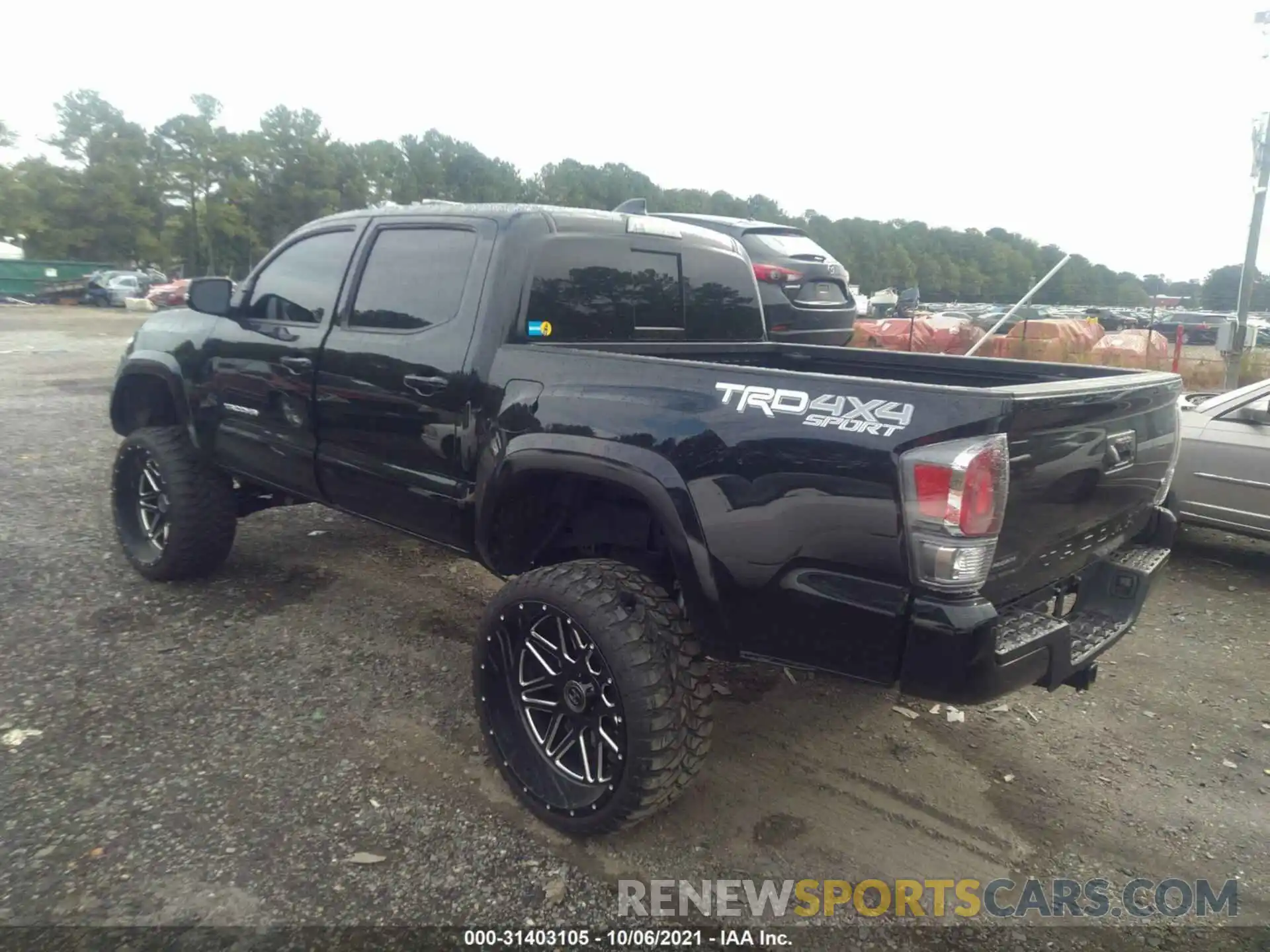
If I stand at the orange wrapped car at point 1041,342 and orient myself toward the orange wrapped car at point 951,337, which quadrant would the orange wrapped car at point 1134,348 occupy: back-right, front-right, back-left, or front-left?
back-left

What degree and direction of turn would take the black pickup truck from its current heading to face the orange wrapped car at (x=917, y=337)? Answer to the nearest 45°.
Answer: approximately 45° to its right

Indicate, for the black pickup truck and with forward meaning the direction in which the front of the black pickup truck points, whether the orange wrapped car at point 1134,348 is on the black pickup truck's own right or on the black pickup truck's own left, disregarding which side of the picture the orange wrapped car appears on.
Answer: on the black pickup truck's own right

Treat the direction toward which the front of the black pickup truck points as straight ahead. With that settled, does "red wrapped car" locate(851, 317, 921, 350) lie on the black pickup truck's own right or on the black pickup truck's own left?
on the black pickup truck's own right

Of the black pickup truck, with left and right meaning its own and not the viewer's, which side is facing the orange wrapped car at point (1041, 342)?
right

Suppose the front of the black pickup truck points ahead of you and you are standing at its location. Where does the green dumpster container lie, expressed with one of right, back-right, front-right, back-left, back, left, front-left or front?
front

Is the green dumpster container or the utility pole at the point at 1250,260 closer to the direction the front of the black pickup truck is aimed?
the green dumpster container

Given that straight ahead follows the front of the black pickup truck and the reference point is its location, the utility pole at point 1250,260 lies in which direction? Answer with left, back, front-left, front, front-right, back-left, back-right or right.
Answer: right

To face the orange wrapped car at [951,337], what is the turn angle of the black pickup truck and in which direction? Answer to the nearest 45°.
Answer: approximately 45° to its right

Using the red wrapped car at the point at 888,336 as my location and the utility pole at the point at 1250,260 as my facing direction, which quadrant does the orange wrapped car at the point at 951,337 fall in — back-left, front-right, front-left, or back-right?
front-left

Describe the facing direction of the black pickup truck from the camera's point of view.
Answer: facing away from the viewer and to the left of the viewer
